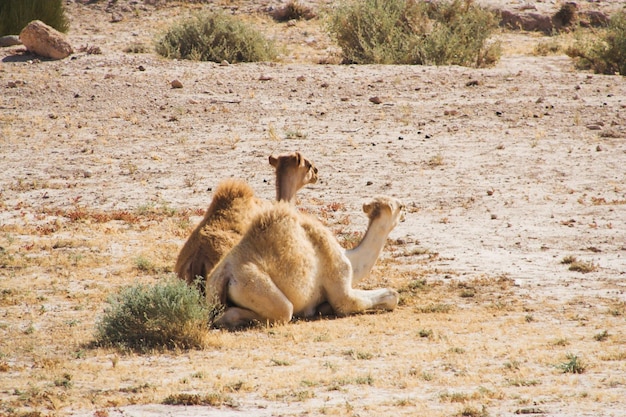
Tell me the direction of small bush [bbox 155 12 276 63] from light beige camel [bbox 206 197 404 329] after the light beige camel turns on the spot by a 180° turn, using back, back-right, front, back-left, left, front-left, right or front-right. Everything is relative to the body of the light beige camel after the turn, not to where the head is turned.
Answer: right

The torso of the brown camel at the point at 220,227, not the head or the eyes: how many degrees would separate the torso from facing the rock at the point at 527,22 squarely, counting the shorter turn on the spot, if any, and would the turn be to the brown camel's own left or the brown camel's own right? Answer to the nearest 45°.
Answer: approximately 45° to the brown camel's own left

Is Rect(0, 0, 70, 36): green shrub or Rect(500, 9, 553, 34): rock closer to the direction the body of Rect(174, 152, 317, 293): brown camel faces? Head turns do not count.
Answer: the rock

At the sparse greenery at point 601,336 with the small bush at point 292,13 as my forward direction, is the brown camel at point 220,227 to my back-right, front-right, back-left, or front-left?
front-left

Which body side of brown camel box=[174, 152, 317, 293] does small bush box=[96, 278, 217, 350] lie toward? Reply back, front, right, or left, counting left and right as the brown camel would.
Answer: back

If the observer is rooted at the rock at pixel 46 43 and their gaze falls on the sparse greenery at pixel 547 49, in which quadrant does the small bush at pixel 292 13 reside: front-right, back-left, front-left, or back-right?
front-left

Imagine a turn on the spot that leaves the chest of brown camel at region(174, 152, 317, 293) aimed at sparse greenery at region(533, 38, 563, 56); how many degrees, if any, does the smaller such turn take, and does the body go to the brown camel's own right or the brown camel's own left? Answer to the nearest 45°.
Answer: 0° — it already faces it

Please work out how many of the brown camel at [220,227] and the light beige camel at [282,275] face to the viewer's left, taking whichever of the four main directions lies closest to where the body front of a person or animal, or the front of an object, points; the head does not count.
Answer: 0

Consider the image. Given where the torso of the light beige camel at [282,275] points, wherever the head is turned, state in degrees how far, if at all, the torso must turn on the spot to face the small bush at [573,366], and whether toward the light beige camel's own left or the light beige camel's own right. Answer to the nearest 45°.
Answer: approximately 45° to the light beige camel's own right

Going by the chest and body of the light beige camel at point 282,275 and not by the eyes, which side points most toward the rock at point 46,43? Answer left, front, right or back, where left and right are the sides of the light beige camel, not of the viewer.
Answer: left

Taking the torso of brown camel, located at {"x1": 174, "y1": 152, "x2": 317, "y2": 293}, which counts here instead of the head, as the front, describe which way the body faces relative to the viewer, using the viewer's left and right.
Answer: facing away from the viewer and to the right of the viewer

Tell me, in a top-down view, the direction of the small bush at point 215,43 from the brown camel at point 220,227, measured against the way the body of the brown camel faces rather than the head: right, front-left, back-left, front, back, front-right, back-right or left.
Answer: front-left

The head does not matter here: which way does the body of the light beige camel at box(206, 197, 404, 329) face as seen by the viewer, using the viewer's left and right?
facing to the right of the viewer

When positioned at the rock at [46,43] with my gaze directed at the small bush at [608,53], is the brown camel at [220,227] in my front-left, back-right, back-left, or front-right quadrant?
front-right

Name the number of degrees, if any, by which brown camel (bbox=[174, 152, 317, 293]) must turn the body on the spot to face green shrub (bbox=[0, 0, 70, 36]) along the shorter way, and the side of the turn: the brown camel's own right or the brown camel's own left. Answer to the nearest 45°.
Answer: approximately 45° to the brown camel's own left

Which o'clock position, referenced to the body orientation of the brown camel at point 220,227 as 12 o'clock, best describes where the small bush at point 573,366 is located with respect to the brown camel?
The small bush is roughly at 3 o'clock from the brown camel.
